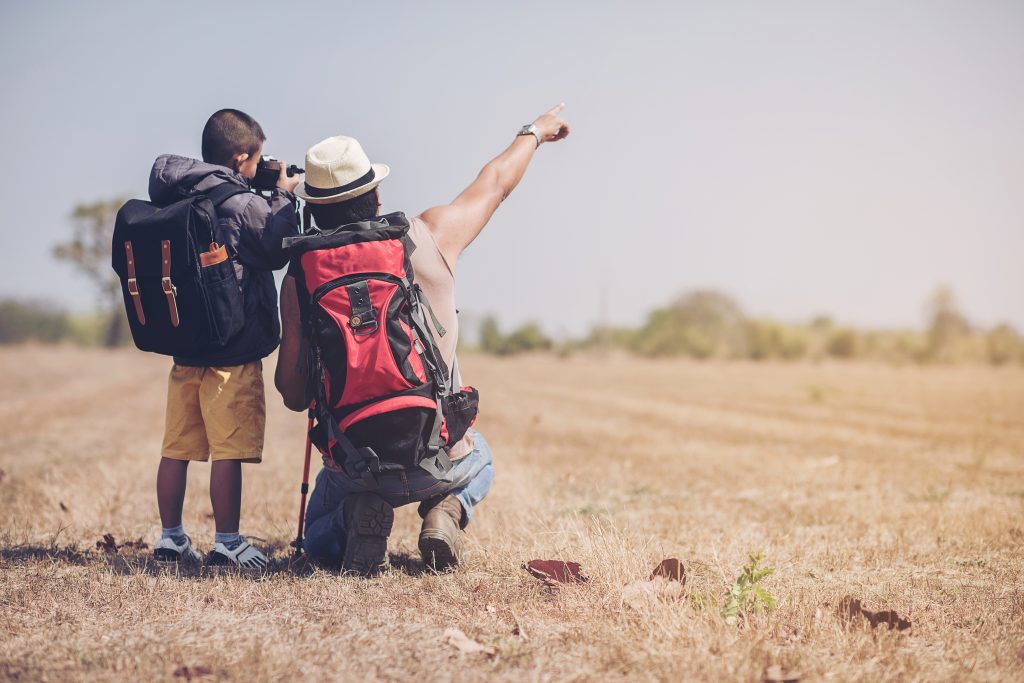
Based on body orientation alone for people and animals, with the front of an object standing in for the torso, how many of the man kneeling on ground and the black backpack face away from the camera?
1

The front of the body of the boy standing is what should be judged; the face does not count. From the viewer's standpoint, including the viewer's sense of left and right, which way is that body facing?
facing away from the viewer and to the right of the viewer

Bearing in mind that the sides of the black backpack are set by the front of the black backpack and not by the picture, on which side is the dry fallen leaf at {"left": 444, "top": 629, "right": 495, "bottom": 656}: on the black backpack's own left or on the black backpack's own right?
on the black backpack's own left

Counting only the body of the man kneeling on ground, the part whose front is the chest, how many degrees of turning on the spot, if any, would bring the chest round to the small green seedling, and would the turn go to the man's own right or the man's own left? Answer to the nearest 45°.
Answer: approximately 135° to the man's own right

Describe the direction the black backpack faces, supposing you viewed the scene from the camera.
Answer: facing the viewer and to the left of the viewer

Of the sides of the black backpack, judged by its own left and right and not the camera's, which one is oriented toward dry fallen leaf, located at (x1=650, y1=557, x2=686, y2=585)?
left

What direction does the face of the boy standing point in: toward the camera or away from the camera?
away from the camera

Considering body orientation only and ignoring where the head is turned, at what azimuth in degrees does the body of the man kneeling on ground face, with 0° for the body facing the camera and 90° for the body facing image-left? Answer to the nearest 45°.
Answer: approximately 180°

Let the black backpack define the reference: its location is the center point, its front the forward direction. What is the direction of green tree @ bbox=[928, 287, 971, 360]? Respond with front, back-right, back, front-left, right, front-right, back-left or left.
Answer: back

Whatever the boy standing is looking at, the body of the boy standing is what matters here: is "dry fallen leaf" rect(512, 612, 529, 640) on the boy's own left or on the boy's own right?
on the boy's own right

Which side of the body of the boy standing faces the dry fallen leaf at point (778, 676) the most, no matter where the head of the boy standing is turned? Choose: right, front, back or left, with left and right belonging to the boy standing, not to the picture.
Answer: right

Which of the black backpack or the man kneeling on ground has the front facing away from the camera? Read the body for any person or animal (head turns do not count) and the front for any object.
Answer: the man kneeling on ground

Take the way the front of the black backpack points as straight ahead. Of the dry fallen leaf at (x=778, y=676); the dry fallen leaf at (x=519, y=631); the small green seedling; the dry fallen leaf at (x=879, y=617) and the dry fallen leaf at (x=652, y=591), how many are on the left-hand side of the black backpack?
5
